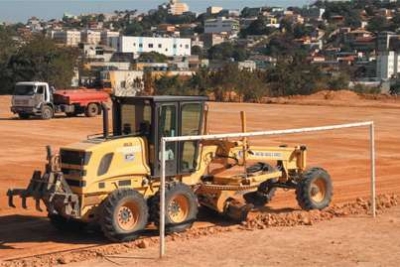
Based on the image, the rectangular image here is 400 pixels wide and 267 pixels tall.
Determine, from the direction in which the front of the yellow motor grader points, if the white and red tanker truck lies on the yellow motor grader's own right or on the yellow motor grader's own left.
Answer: on the yellow motor grader's own left

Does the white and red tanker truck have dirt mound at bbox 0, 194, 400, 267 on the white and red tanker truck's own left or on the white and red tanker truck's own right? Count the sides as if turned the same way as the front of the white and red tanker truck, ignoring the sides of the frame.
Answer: on the white and red tanker truck's own left

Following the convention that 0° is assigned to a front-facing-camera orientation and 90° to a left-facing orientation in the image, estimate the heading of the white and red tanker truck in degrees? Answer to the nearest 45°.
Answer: approximately 45°

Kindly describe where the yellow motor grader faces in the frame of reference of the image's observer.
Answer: facing away from the viewer and to the right of the viewer

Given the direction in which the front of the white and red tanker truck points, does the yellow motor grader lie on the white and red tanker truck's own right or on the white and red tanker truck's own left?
on the white and red tanker truck's own left

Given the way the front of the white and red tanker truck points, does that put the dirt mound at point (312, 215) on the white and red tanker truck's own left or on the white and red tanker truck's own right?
on the white and red tanker truck's own left

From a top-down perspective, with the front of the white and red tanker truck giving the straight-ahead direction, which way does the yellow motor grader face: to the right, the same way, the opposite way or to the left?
the opposite way
